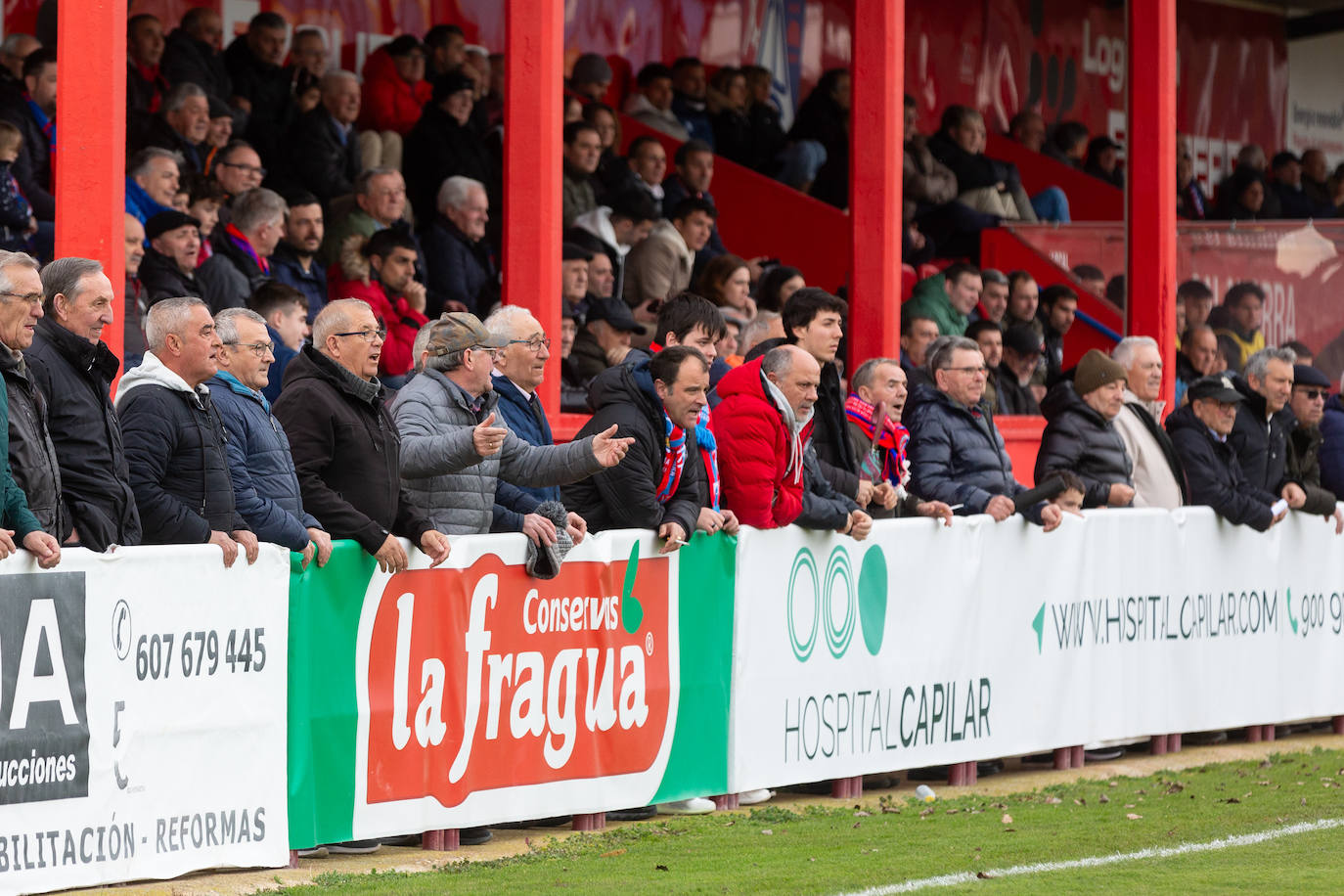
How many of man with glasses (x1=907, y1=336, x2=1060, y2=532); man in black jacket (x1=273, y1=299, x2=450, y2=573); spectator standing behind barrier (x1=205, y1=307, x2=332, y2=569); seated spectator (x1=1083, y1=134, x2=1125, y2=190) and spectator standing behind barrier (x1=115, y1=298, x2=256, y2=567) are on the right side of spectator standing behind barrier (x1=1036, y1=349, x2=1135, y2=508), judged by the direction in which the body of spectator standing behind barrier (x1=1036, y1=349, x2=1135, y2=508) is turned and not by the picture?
4

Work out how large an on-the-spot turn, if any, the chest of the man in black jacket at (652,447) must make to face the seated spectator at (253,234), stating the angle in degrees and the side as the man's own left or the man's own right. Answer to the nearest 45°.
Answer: approximately 180°

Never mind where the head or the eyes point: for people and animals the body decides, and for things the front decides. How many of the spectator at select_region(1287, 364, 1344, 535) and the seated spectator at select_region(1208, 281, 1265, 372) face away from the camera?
0

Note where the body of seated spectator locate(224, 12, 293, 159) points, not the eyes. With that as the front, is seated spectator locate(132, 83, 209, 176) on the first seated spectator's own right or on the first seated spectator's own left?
on the first seated spectator's own right

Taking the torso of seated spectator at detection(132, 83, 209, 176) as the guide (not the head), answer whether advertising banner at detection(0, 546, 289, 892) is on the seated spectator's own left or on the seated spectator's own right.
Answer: on the seated spectator's own right

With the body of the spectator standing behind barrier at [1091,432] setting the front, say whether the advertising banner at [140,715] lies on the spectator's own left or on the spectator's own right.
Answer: on the spectator's own right

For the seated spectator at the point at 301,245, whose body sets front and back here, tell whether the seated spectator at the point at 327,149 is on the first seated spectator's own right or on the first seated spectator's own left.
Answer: on the first seated spectator's own left

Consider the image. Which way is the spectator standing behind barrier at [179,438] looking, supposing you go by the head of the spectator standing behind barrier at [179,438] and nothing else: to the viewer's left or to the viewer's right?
to the viewer's right

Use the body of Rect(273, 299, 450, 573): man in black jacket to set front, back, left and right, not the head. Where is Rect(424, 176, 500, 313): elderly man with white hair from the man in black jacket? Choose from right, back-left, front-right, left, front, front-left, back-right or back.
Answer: back-left

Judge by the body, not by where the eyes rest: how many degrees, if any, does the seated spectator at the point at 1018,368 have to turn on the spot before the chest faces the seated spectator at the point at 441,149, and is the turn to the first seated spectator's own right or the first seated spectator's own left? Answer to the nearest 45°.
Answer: approximately 90° to the first seated spectator's own right

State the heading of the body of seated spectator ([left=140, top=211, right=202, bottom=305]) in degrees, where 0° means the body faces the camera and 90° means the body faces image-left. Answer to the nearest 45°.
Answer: approximately 315°

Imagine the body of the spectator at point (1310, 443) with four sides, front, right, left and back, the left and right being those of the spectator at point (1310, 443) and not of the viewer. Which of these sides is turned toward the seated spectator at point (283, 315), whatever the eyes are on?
right
